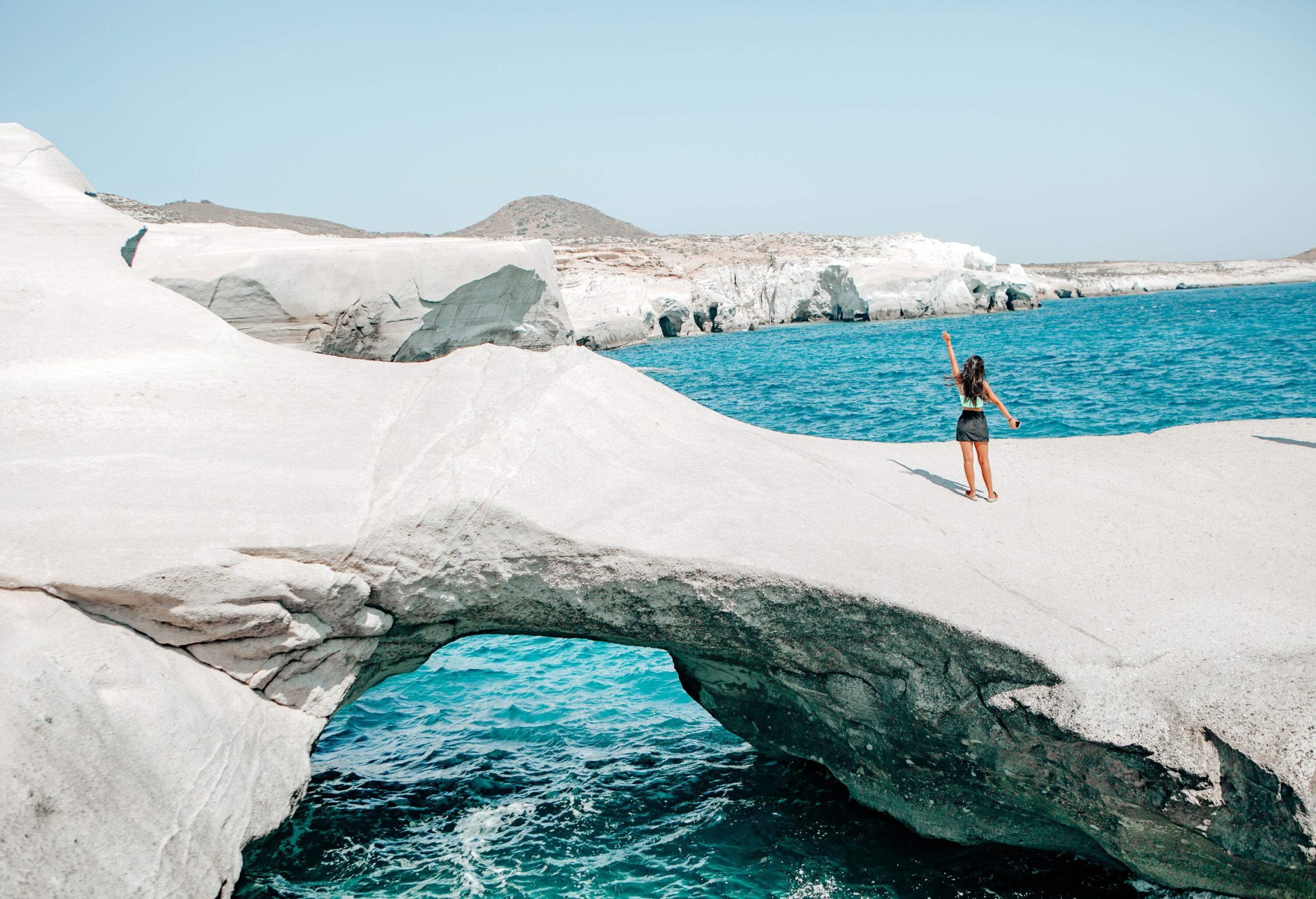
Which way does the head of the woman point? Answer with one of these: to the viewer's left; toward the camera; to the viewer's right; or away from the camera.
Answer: away from the camera

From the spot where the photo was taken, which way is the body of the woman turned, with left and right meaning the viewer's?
facing away from the viewer
